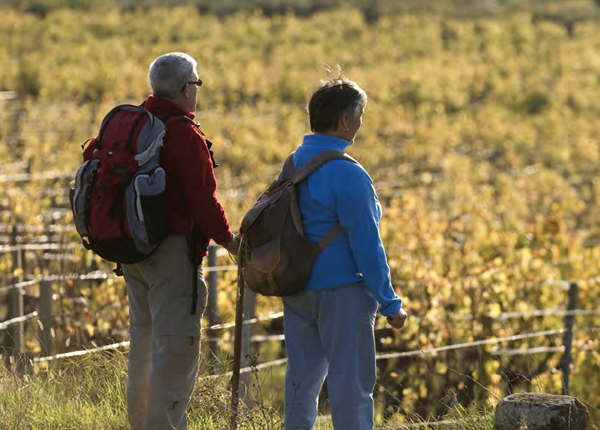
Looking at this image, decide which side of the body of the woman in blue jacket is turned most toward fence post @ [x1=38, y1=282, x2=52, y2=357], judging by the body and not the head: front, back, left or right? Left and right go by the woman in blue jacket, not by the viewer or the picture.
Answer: left

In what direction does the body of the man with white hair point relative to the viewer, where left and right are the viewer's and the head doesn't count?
facing away from the viewer and to the right of the viewer

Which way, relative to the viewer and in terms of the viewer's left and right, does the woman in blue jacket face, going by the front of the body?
facing away from the viewer and to the right of the viewer

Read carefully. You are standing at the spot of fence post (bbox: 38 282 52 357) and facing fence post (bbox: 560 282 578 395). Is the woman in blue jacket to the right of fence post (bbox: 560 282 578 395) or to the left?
right

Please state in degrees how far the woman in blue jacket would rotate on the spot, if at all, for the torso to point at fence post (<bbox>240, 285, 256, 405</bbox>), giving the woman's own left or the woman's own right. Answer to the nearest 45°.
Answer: approximately 45° to the woman's own left

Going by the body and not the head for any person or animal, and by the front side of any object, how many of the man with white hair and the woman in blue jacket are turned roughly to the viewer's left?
0

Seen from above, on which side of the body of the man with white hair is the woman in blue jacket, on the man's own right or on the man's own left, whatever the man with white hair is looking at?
on the man's own right

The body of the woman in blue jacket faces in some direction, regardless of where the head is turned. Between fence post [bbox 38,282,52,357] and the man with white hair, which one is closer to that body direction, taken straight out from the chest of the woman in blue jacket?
the fence post

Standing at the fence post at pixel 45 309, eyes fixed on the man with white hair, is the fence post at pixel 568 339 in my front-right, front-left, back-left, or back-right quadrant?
front-left

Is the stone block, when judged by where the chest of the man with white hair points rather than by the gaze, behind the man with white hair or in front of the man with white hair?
in front

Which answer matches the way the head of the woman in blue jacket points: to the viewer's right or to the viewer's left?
to the viewer's right

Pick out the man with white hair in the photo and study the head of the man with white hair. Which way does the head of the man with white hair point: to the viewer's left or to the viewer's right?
to the viewer's right

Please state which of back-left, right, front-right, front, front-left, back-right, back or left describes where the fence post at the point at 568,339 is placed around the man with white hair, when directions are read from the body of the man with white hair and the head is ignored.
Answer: front

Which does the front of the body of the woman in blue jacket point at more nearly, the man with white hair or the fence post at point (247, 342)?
the fence post
